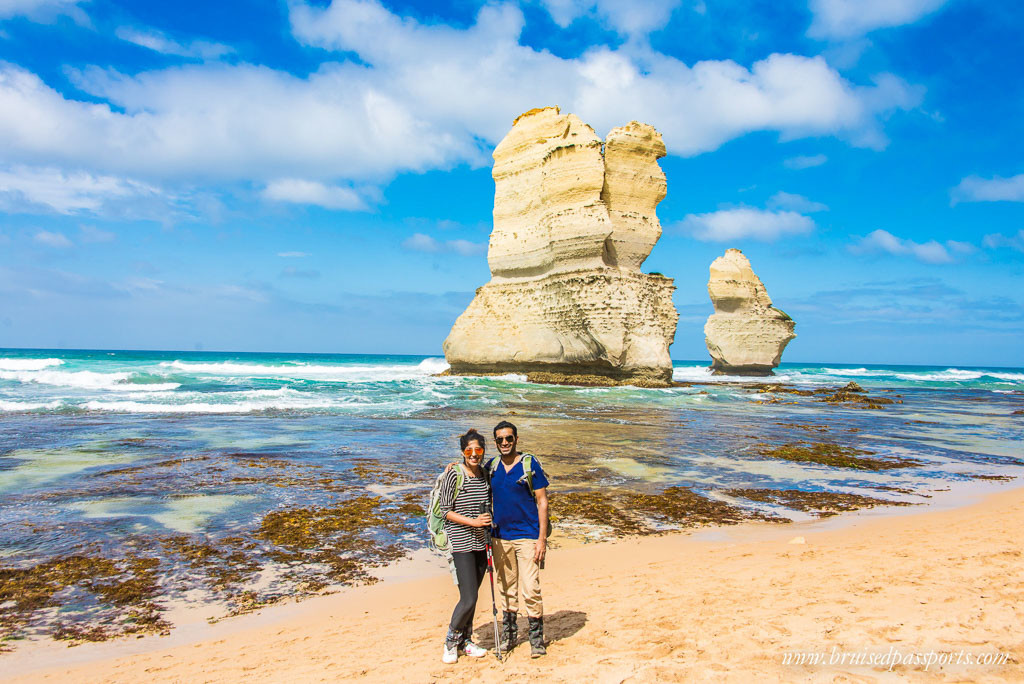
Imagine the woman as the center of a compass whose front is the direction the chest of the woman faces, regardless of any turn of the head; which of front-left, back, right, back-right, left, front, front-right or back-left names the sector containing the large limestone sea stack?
back-left

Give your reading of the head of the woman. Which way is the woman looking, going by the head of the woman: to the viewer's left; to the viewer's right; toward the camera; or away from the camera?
toward the camera

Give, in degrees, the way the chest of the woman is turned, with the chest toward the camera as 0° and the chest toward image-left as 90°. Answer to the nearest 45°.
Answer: approximately 315°

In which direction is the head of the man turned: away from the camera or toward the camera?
toward the camera
